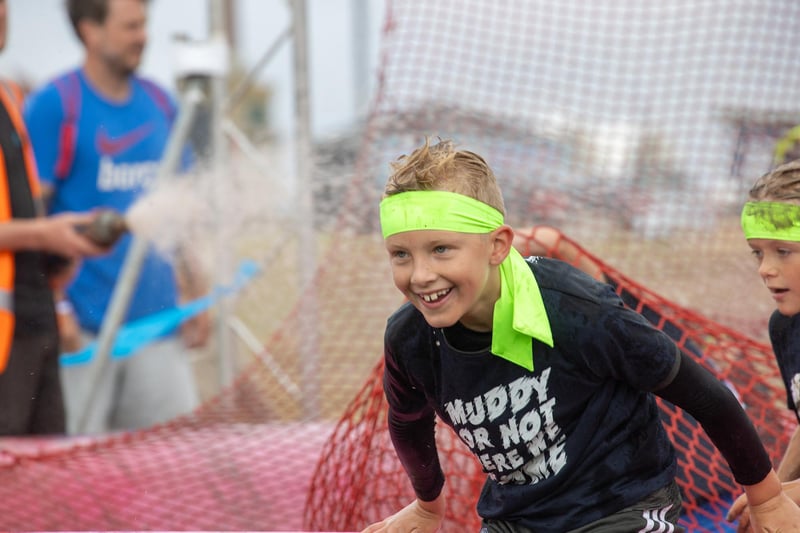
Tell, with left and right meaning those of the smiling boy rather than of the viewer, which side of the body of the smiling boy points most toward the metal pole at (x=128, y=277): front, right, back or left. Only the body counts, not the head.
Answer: right

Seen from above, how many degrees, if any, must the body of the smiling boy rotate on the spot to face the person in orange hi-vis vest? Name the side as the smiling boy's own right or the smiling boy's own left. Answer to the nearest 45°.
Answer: approximately 90° to the smiling boy's own right

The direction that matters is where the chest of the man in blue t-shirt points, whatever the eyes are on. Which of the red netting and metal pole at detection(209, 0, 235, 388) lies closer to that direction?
the red netting

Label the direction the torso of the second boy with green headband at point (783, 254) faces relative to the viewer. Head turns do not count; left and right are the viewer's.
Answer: facing the viewer and to the left of the viewer

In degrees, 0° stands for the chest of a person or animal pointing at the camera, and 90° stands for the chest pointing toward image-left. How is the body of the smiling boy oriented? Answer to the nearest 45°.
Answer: approximately 45°

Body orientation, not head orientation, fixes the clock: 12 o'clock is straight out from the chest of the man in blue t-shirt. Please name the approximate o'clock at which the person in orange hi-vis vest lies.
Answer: The person in orange hi-vis vest is roughly at 2 o'clock from the man in blue t-shirt.

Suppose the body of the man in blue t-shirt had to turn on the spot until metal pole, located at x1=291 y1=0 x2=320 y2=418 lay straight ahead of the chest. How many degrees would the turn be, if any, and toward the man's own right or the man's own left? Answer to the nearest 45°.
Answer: approximately 45° to the man's own left

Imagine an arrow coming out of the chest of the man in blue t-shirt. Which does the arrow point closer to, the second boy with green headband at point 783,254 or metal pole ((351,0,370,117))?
the second boy with green headband

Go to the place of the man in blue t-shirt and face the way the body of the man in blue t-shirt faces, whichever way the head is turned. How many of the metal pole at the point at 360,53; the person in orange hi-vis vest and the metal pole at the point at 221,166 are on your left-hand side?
2

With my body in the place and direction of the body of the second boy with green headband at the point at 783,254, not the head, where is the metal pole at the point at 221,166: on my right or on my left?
on my right

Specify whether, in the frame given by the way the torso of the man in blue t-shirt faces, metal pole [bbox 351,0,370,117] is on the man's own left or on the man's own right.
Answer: on the man's own left

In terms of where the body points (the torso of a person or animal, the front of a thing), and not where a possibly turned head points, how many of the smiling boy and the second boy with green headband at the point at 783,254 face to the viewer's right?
0

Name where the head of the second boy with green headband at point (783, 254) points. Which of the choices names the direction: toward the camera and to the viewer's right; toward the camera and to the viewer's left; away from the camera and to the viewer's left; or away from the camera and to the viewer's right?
toward the camera and to the viewer's left

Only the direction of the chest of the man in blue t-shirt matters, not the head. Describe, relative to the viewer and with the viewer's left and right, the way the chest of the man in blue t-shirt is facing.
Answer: facing the viewer and to the right of the viewer
